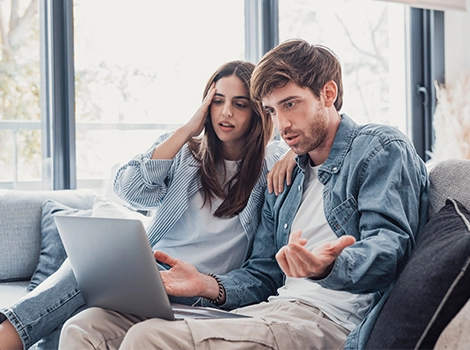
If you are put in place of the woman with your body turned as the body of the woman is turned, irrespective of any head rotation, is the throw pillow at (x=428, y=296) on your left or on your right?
on your left

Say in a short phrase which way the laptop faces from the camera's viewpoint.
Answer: facing away from the viewer and to the right of the viewer

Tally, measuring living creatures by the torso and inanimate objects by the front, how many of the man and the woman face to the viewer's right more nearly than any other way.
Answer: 0

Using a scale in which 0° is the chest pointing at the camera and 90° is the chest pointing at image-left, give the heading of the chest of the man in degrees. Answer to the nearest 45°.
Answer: approximately 45°

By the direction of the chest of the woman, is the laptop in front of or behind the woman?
in front

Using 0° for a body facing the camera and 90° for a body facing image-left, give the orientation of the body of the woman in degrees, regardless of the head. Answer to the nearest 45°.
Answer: approximately 45°

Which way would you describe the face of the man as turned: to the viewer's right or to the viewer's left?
to the viewer's left

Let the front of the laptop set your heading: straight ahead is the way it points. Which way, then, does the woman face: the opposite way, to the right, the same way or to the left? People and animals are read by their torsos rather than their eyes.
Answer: the opposite way
